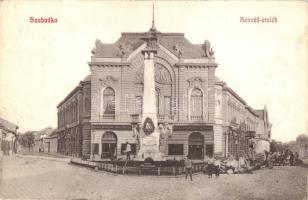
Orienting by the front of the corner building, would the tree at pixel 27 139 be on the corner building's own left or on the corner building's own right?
on the corner building's own right

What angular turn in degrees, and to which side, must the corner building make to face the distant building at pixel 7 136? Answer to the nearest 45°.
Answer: approximately 90° to its right

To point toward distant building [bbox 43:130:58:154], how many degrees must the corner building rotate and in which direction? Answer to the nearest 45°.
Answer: approximately 135° to its right

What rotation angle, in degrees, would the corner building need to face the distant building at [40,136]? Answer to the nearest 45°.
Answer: approximately 135° to its right

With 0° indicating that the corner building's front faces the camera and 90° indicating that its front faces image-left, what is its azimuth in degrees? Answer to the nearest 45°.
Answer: approximately 0°
